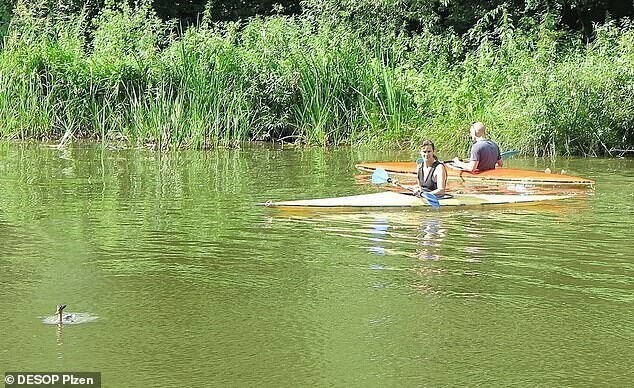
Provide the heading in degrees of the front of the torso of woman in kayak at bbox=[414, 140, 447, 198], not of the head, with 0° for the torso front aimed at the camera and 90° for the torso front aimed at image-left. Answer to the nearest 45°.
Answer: approximately 45°

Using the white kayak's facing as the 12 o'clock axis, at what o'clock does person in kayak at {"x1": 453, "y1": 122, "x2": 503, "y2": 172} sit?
The person in kayak is roughly at 4 o'clock from the white kayak.

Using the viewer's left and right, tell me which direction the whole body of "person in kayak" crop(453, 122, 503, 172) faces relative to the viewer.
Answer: facing away from the viewer and to the left of the viewer

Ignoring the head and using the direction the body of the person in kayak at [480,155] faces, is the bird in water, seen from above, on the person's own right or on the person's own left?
on the person's own left

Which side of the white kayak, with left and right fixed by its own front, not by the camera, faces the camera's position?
left

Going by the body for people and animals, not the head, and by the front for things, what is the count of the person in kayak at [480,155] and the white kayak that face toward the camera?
0

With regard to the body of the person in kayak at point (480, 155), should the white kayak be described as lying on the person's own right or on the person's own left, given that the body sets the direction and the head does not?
on the person's own left

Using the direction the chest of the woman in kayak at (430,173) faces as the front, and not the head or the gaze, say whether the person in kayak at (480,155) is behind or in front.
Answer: behind

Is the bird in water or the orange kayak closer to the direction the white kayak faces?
the bird in water

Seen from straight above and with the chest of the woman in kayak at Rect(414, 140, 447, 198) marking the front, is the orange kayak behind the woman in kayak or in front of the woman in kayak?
behind

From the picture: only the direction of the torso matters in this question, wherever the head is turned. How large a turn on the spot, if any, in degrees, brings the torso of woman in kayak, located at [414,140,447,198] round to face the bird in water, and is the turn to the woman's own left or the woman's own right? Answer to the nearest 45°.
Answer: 0° — they already face it
